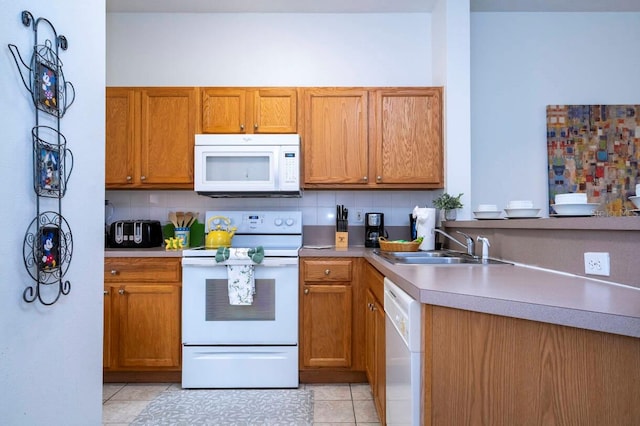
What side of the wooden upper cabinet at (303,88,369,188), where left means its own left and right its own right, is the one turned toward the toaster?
right

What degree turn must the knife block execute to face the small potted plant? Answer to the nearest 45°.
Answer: approximately 90° to its left

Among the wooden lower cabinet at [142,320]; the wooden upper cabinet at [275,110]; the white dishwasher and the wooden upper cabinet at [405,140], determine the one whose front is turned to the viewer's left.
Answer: the white dishwasher

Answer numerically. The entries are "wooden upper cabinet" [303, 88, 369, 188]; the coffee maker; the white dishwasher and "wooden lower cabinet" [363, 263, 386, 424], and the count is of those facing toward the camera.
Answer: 2

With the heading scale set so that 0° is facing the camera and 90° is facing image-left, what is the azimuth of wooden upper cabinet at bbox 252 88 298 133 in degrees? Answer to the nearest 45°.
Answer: approximately 0°

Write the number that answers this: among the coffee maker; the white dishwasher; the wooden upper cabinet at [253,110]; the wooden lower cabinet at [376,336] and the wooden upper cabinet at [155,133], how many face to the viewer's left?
2

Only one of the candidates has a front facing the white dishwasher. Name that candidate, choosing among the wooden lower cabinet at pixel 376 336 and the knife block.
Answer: the knife block

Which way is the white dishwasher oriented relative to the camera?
to the viewer's left

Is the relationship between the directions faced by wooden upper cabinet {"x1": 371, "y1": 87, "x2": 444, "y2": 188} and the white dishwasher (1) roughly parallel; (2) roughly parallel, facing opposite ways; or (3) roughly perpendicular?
roughly perpendicular

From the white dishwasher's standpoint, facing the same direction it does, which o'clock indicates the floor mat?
The floor mat is roughly at 1 o'clock from the white dishwasher.

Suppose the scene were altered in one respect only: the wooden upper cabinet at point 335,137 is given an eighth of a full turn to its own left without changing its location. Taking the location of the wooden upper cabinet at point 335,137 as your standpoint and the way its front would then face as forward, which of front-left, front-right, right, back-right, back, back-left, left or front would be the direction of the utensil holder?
back-right
